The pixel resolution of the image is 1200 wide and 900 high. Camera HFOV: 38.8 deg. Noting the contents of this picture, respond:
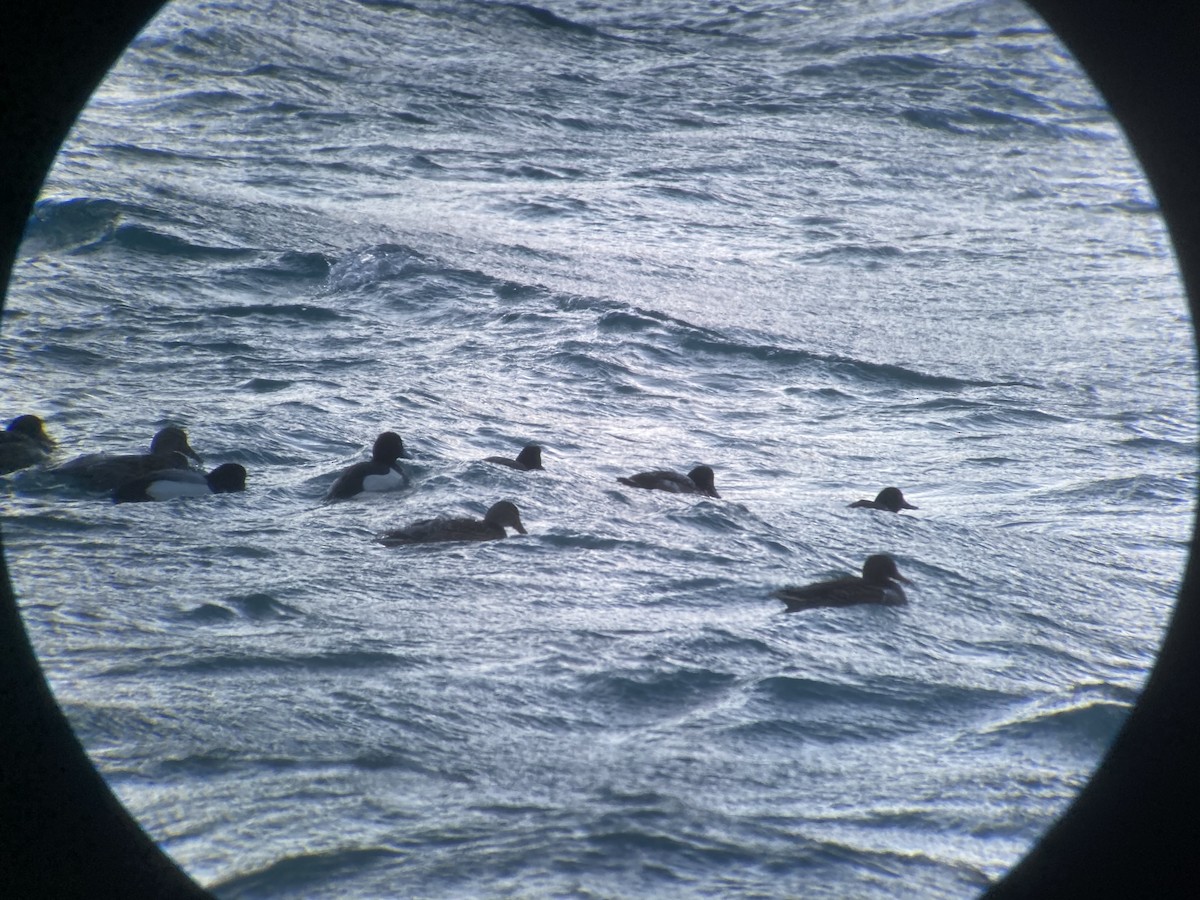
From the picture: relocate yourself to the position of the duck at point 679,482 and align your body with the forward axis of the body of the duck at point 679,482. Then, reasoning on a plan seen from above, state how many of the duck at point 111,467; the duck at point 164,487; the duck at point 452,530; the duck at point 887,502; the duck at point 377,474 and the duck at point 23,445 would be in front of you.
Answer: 1

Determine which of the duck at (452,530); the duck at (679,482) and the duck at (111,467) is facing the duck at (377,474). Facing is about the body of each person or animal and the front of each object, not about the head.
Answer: the duck at (111,467)

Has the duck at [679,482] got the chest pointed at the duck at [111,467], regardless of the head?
no

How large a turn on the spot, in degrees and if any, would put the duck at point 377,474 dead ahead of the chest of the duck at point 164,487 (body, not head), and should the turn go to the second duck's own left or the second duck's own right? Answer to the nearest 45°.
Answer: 0° — it already faces it

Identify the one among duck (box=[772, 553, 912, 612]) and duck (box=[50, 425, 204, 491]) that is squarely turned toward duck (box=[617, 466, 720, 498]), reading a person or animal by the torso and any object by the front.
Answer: duck (box=[50, 425, 204, 491])

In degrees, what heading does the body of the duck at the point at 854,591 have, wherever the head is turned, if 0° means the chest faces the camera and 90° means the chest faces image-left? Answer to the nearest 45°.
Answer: approximately 270°

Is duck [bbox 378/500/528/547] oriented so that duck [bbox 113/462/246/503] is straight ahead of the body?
no

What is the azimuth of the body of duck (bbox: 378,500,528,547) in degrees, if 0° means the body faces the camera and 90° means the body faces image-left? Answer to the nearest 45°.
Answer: approximately 270°

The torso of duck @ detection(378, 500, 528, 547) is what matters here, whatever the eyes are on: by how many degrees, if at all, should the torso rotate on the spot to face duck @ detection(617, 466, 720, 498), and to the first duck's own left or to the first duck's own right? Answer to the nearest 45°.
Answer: approximately 45° to the first duck's own left

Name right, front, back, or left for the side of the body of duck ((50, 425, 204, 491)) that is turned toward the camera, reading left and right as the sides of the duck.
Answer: right

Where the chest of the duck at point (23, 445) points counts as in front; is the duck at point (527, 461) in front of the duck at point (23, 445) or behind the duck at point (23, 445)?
in front

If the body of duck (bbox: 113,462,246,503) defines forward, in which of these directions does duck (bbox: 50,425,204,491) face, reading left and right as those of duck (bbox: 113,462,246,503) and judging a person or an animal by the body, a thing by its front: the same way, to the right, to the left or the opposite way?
the same way

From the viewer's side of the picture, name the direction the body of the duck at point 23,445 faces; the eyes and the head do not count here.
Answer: to the viewer's right

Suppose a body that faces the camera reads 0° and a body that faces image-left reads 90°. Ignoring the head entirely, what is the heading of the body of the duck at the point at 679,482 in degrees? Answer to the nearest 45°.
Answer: approximately 270°

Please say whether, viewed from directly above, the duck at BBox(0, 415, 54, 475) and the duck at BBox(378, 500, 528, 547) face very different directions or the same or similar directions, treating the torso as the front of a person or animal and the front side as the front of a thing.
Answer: same or similar directions

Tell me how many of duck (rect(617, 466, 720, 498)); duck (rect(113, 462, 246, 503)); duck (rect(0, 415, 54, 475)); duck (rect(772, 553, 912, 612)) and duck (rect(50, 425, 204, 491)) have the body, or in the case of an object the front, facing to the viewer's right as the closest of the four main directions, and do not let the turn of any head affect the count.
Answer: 5

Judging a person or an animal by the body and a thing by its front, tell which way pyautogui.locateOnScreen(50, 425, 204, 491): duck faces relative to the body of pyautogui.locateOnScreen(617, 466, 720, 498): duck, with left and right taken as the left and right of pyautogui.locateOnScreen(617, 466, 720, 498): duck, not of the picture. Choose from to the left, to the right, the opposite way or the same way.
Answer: the same way

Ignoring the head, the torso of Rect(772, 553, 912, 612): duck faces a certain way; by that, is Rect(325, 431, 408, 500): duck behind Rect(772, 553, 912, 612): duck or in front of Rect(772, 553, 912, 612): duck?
behind

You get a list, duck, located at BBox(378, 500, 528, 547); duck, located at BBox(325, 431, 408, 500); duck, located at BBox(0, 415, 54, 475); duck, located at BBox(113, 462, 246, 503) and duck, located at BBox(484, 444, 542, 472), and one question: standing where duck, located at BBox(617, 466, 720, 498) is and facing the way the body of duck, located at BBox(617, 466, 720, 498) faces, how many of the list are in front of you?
0
